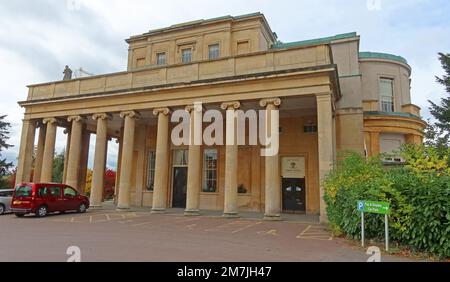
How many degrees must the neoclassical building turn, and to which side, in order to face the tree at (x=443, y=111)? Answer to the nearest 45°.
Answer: approximately 135° to its left

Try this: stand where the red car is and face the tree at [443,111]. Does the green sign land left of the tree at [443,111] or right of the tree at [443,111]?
right

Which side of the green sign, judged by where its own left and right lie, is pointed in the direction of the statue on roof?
right

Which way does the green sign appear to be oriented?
toward the camera

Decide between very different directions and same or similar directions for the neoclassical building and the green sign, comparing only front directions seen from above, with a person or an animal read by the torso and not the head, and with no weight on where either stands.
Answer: same or similar directions

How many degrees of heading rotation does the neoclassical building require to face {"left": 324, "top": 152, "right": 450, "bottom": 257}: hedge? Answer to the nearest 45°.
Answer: approximately 45° to its left

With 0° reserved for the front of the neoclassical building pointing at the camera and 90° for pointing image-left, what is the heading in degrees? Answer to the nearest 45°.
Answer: approximately 45°

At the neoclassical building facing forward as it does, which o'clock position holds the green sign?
The green sign is roughly at 10 o'clock from the neoclassical building.

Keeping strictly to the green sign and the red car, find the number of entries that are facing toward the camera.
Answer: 1

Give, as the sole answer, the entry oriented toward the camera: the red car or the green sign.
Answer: the green sign

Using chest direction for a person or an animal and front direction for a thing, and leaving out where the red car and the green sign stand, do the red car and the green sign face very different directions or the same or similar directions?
very different directions
